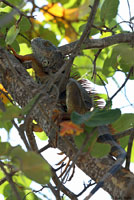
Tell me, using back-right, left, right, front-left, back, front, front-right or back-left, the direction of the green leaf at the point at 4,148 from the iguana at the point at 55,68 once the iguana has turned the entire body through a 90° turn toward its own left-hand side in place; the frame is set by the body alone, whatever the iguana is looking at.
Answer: front

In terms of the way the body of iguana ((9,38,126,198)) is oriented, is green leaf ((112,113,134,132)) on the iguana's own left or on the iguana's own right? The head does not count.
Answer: on the iguana's own left

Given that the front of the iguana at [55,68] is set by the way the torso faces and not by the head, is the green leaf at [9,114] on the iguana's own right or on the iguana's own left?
on the iguana's own left

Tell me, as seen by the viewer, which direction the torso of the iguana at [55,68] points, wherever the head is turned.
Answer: to the viewer's left

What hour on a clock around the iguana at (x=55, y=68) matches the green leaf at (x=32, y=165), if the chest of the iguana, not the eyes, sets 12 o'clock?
The green leaf is roughly at 9 o'clock from the iguana.

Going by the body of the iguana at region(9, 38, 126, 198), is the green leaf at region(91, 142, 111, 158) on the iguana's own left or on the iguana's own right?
on the iguana's own left

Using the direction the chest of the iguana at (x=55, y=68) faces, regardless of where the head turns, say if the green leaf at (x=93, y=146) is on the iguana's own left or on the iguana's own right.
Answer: on the iguana's own left
